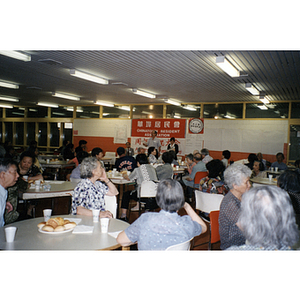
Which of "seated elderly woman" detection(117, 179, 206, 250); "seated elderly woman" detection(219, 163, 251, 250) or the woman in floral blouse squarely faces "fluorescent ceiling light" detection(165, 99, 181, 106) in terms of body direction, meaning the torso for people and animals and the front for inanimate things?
"seated elderly woman" detection(117, 179, 206, 250)

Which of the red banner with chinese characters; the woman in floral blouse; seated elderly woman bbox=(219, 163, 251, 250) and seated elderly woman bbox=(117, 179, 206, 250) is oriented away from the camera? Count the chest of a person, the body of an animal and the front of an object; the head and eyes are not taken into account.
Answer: seated elderly woman bbox=(117, 179, 206, 250)

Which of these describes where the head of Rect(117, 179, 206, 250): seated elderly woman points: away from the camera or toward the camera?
away from the camera

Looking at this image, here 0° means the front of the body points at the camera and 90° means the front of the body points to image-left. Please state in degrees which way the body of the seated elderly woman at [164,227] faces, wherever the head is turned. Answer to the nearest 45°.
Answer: approximately 180°

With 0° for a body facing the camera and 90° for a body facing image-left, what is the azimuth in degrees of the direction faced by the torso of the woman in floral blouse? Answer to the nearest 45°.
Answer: approximately 315°

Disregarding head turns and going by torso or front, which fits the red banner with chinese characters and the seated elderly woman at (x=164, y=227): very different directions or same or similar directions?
very different directions
